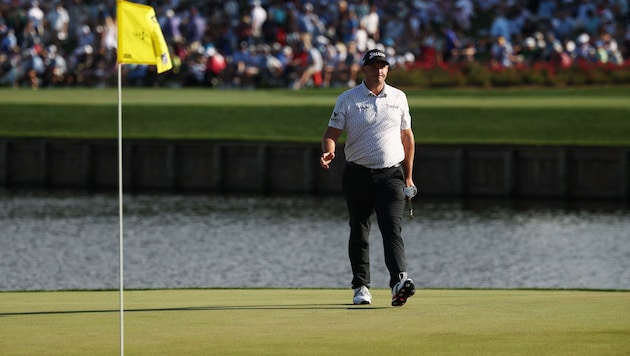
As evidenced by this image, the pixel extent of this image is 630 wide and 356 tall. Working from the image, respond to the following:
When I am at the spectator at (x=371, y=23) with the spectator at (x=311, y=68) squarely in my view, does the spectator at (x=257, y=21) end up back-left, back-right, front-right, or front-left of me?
front-right

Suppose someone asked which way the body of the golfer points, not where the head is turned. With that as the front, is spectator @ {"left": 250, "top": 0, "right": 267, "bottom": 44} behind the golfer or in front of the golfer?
behind

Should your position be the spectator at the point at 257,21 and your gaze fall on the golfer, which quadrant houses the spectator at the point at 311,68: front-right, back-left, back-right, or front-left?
front-left

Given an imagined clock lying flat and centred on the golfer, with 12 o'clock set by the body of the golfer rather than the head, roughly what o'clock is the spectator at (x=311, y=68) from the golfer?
The spectator is roughly at 6 o'clock from the golfer.

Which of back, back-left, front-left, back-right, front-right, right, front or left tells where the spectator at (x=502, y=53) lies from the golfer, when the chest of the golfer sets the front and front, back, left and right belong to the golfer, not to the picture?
back

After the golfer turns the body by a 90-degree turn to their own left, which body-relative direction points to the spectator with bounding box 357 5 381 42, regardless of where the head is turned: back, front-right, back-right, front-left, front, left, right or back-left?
left

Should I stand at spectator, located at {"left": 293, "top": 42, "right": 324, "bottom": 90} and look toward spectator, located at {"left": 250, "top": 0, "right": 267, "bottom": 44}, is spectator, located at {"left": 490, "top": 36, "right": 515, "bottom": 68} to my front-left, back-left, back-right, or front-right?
back-right

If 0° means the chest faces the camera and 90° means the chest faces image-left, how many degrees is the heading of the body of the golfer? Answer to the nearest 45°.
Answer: approximately 0°
